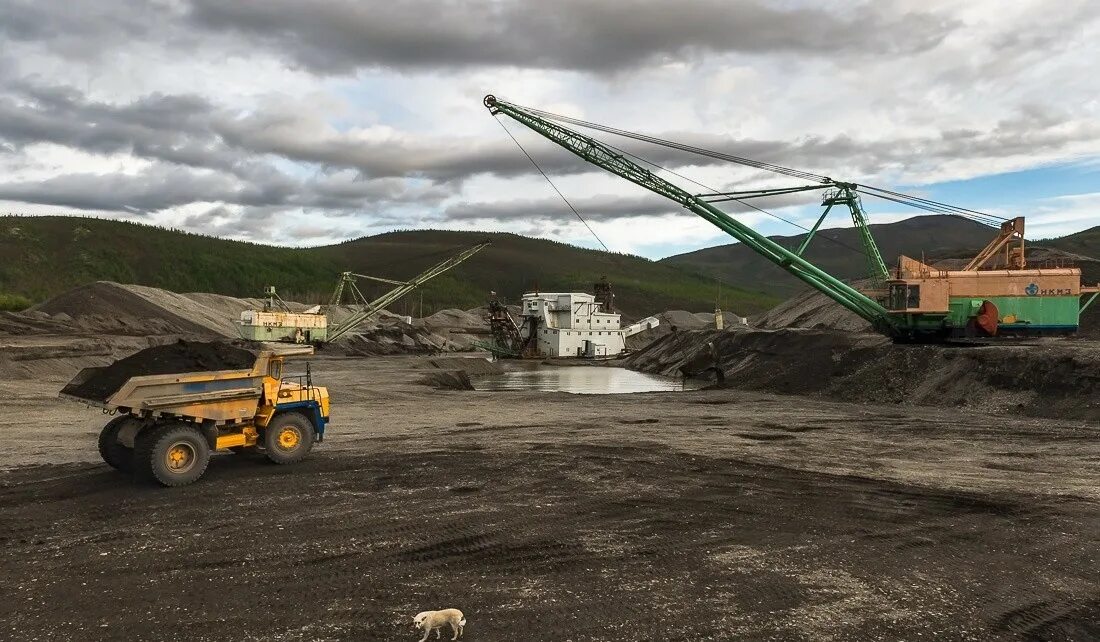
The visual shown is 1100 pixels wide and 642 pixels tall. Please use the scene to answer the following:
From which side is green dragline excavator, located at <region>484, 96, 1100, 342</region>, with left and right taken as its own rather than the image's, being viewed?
left

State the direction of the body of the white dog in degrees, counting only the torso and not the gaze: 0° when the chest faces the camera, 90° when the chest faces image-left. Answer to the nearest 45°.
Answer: approximately 90°

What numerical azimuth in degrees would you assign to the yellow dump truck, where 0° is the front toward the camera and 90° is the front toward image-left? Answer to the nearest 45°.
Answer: approximately 225°

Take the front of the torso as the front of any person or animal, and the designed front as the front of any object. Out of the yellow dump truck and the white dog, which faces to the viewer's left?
the white dog

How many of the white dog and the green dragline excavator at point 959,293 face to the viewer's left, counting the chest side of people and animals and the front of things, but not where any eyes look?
2

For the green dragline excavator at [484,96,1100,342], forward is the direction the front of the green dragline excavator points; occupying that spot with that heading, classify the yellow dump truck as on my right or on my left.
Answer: on my left

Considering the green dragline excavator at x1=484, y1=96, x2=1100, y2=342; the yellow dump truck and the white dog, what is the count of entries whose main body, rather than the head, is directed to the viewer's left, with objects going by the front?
2

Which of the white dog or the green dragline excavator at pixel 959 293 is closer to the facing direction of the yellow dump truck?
the green dragline excavator

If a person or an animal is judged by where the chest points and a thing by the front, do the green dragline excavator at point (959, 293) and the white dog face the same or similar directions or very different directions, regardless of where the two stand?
same or similar directions

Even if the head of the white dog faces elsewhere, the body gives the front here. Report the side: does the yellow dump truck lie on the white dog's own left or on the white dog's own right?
on the white dog's own right
